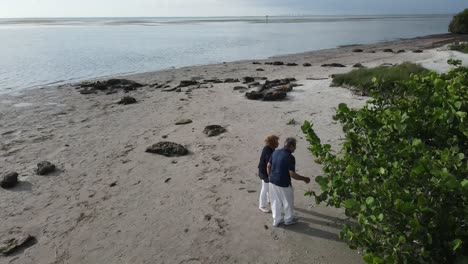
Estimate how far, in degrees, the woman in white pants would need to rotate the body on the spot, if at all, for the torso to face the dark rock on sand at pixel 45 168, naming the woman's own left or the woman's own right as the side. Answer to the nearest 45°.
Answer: approximately 135° to the woman's own left

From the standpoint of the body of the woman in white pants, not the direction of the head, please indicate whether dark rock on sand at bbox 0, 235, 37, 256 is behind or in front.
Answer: behind

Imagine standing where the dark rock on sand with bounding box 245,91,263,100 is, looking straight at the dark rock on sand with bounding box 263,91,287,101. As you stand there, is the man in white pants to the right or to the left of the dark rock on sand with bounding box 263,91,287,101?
right

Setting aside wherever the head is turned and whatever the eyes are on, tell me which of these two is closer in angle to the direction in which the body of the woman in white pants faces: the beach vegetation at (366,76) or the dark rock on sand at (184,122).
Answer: the beach vegetation

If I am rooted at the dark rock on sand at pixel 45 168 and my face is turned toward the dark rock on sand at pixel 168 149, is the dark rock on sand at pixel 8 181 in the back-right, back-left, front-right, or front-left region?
back-right

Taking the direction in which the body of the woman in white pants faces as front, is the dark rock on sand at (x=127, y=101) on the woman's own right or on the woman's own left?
on the woman's own left

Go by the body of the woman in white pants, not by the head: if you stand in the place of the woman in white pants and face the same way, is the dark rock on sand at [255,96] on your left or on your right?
on your left

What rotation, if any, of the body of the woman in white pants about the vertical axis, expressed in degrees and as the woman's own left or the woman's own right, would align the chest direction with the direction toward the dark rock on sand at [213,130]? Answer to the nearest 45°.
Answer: approximately 90° to the woman's own left
